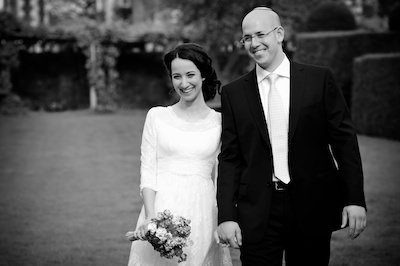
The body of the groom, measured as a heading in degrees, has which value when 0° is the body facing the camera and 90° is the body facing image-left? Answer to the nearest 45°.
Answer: approximately 0°

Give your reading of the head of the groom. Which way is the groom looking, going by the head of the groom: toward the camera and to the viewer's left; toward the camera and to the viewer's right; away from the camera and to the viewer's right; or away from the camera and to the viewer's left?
toward the camera and to the viewer's left

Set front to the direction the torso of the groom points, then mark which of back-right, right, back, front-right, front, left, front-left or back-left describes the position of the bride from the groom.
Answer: back-right

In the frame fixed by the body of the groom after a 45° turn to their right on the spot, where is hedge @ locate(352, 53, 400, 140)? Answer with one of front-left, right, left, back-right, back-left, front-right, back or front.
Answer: back-right

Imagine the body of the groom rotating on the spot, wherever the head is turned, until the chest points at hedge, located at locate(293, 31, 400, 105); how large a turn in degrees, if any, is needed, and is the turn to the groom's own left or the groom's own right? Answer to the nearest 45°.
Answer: approximately 180°
